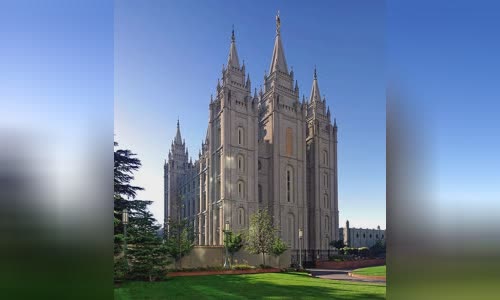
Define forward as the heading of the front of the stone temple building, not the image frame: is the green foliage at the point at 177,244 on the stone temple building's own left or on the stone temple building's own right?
on the stone temple building's own right

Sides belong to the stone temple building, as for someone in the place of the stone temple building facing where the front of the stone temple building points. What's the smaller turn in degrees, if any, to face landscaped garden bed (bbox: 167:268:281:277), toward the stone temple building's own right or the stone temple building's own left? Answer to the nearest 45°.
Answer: approximately 45° to the stone temple building's own right

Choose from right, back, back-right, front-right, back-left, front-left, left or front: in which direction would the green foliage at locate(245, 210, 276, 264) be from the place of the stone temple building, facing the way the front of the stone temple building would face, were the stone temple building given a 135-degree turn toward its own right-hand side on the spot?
left

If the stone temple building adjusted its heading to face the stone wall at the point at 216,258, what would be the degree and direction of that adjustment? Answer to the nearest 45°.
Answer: approximately 45° to its right
